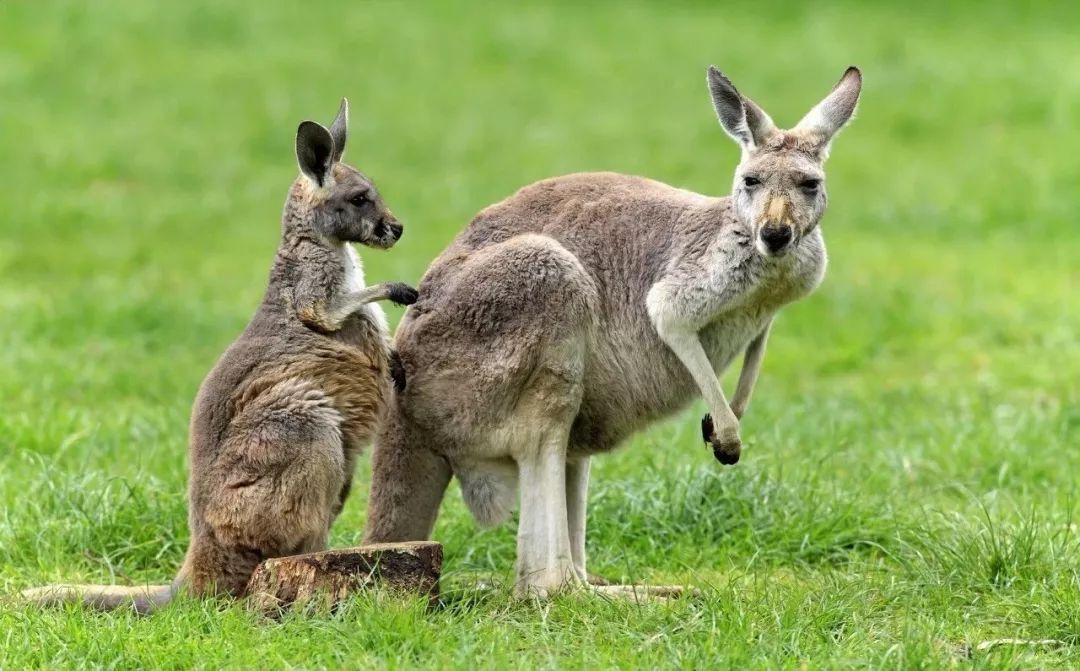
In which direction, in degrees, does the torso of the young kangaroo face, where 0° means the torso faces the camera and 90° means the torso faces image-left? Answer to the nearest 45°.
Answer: approximately 270°

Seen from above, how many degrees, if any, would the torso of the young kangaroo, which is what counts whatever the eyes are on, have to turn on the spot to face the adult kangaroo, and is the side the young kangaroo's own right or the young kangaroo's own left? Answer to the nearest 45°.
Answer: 0° — it already faces it
